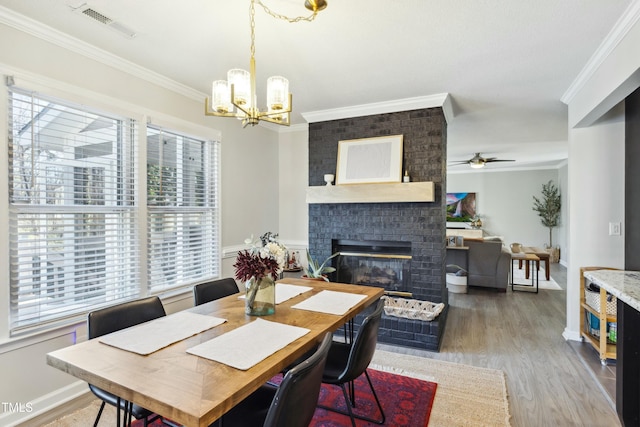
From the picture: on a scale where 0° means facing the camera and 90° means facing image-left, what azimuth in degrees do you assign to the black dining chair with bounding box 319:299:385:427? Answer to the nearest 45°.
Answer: approximately 135°

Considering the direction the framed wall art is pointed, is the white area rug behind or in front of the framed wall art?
behind

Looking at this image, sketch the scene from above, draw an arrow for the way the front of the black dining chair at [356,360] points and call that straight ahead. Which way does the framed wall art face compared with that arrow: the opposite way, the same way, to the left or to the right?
to the left

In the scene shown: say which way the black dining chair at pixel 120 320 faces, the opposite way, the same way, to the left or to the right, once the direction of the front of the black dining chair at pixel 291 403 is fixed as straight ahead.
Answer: the opposite way

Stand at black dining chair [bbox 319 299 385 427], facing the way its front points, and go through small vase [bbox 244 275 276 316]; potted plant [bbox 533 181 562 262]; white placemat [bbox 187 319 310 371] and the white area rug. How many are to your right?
2

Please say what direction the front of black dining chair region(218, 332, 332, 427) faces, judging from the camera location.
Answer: facing away from the viewer and to the left of the viewer

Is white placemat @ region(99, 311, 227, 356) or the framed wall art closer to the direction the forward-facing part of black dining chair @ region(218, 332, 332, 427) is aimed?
the white placemat

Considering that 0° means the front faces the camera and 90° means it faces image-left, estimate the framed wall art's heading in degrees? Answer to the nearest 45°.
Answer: approximately 45°

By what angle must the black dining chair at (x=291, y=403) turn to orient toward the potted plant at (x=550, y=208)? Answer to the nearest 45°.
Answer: approximately 90° to its right

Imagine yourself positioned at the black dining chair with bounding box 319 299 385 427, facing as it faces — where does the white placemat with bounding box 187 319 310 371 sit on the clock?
The white placemat is roughly at 9 o'clock from the black dining chair.

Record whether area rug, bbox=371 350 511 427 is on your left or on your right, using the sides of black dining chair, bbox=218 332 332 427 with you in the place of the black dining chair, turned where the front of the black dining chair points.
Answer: on your right
